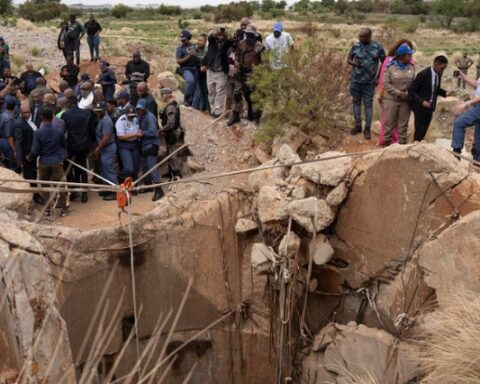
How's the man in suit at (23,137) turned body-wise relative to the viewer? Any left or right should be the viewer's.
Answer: facing the viewer and to the right of the viewer

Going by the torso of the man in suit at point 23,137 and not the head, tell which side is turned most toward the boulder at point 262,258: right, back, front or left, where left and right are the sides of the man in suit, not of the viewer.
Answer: front

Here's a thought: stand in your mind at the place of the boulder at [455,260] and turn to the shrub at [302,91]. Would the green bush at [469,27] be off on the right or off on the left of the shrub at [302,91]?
right

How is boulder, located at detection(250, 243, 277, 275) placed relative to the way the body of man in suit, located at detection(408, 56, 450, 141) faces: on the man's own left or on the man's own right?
on the man's own right

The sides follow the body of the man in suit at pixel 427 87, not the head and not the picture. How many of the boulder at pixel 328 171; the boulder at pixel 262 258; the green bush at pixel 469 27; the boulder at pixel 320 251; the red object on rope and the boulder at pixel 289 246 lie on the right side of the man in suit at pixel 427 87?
5

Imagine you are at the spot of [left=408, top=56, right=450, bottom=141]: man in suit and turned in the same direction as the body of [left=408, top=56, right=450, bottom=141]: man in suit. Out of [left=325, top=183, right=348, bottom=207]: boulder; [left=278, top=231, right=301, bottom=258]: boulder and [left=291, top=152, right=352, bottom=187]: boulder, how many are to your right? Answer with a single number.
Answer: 3

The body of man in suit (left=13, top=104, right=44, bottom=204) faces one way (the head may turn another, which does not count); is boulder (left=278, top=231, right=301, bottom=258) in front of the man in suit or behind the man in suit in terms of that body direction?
in front

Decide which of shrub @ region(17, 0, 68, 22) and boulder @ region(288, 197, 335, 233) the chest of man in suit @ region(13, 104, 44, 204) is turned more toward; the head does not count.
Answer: the boulder

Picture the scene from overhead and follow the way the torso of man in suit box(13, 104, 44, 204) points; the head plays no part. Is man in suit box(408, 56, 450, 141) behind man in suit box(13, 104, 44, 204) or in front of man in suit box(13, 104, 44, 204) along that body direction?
in front

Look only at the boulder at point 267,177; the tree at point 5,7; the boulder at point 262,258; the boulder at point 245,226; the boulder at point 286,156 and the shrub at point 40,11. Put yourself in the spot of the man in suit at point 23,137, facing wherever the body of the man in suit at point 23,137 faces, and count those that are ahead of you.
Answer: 4
